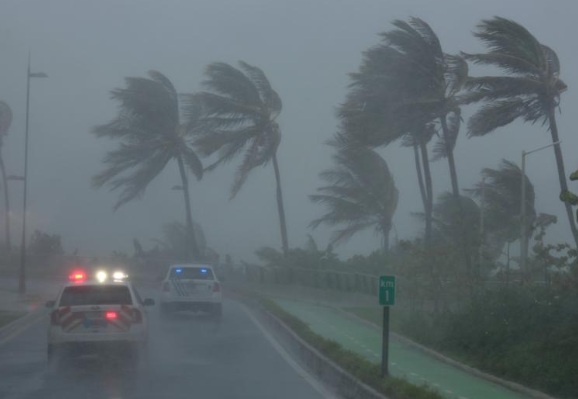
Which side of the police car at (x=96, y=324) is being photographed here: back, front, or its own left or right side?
back

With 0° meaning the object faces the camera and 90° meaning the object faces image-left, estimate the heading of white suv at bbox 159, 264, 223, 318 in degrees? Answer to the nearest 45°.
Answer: approximately 180°

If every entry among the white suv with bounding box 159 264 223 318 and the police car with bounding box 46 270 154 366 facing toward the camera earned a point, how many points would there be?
0

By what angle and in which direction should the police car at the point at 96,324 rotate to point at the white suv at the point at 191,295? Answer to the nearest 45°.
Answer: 0° — it already faces it

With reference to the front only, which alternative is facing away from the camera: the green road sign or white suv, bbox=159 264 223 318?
the white suv

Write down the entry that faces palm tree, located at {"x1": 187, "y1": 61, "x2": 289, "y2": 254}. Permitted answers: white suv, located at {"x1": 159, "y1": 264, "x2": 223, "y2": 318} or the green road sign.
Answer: the white suv

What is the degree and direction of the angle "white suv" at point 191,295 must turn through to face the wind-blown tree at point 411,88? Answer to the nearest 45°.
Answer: approximately 90° to its right

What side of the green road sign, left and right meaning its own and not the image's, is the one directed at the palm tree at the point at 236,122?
back

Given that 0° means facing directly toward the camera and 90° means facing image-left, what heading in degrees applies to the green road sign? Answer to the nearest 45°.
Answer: approximately 0°

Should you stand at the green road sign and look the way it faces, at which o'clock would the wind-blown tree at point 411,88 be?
The wind-blown tree is roughly at 6 o'clock from the green road sign.
